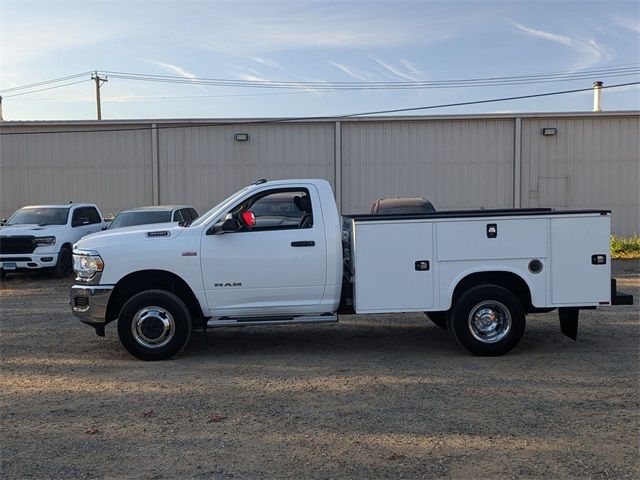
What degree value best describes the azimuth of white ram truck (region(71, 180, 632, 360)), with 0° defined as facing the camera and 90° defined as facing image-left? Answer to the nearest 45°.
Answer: approximately 90°

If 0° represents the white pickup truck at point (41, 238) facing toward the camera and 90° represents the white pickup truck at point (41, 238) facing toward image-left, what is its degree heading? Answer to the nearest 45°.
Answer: approximately 45°

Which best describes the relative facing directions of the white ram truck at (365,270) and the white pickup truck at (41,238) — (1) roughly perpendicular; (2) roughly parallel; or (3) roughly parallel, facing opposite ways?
roughly perpendicular

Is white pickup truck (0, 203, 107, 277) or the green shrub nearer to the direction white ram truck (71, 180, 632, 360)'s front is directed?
the white pickup truck

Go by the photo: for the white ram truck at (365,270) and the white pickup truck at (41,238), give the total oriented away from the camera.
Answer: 0

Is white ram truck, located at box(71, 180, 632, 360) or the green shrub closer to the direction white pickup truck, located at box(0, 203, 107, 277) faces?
the white ram truck

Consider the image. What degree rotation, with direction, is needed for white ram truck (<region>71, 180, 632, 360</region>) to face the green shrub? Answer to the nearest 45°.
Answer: approximately 135° to its right

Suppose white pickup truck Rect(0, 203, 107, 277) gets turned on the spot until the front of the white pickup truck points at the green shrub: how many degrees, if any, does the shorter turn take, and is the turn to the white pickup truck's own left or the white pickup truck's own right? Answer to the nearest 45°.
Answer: approximately 135° to the white pickup truck's own left
